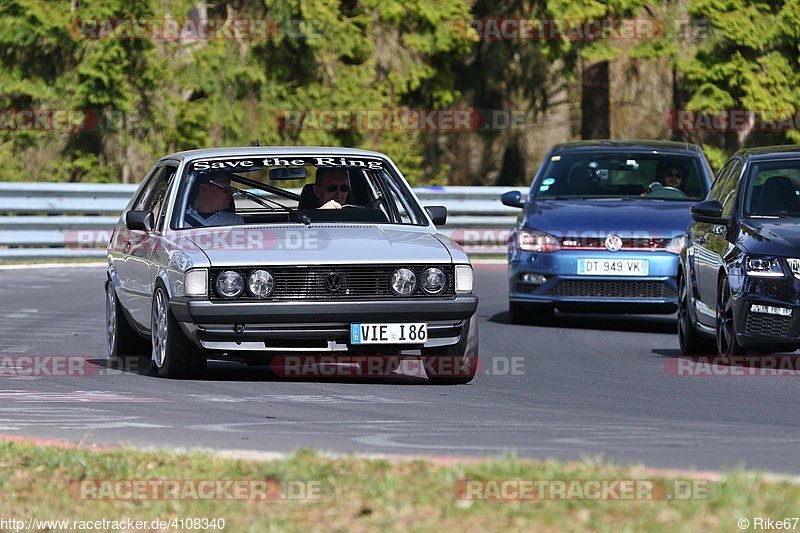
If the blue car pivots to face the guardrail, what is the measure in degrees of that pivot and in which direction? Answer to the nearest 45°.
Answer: approximately 135° to its right

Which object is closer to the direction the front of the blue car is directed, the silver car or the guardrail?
the silver car

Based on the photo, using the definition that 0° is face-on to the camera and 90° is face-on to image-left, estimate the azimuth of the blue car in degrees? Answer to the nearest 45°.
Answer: approximately 0°

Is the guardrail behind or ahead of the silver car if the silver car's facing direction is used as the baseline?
behind

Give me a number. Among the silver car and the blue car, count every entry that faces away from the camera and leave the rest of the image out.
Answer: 0

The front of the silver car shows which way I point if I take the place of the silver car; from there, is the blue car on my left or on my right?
on my left

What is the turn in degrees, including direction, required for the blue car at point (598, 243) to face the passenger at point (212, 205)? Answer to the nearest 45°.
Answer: approximately 45° to its right
